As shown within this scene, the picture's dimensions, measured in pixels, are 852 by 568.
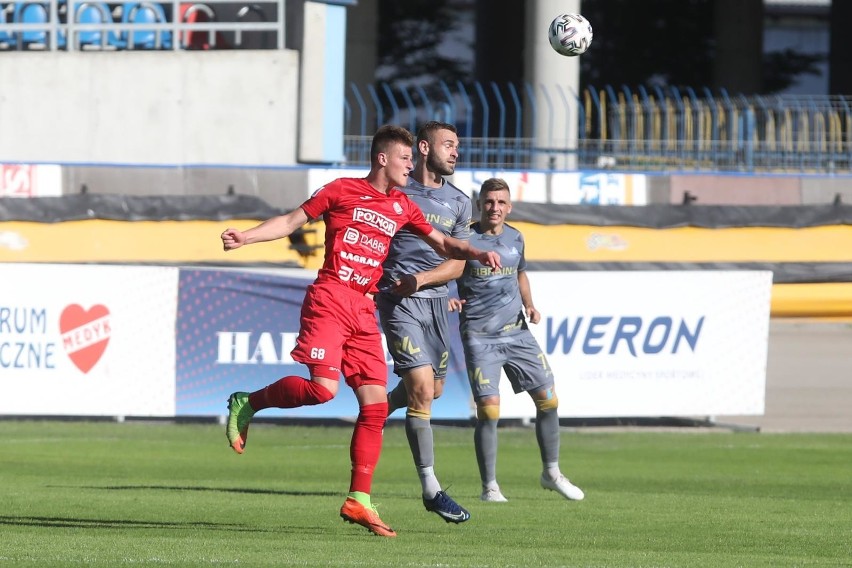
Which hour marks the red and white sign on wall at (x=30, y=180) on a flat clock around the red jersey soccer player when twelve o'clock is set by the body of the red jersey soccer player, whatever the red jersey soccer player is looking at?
The red and white sign on wall is roughly at 7 o'clock from the red jersey soccer player.

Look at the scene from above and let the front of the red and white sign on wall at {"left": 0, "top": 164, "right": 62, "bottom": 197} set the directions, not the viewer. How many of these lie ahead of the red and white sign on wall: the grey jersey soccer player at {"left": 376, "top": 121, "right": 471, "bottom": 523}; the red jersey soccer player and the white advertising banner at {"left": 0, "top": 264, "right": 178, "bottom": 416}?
3

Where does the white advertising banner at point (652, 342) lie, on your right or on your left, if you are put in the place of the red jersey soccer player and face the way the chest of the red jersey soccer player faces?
on your left

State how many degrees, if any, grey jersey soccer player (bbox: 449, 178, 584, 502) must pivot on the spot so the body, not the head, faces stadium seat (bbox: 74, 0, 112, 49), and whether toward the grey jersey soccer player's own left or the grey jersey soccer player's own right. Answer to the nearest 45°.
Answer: approximately 135° to the grey jersey soccer player's own right

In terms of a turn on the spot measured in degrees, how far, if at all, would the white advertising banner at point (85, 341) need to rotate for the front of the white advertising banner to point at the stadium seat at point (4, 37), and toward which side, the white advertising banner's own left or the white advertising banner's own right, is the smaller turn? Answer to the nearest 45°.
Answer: approximately 180°

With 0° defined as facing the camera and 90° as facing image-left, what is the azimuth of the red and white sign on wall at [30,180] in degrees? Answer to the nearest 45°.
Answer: approximately 0°

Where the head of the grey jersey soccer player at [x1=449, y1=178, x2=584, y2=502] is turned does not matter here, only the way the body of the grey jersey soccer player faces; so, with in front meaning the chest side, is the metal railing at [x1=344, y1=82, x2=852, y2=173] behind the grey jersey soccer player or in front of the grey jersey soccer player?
behind
